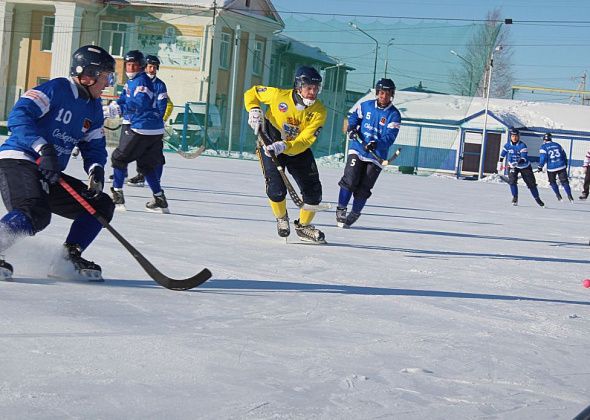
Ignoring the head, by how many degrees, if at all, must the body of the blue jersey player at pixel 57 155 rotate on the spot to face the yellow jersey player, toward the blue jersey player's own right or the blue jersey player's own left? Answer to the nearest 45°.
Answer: approximately 90° to the blue jersey player's own left

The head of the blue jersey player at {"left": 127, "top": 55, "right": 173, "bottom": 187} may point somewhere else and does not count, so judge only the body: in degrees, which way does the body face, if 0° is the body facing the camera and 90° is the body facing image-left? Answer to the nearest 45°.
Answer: approximately 45°

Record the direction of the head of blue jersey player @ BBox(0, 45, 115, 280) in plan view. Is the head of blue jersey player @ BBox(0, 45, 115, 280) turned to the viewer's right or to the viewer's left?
to the viewer's right

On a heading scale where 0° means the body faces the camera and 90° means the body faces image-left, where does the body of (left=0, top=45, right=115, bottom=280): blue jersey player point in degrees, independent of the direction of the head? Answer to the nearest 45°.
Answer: approximately 315°

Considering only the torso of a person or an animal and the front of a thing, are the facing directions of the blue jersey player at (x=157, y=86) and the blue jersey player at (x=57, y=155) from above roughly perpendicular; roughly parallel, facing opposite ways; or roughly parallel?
roughly perpendicular

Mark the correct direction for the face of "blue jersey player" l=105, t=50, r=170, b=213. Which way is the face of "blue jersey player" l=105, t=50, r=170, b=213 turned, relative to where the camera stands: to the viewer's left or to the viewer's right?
to the viewer's left

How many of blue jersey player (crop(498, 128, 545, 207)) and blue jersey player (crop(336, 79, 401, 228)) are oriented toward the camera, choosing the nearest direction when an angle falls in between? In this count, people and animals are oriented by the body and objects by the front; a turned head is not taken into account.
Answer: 2

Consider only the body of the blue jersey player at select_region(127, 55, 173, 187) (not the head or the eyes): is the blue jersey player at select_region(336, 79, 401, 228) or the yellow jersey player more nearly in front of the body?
the yellow jersey player

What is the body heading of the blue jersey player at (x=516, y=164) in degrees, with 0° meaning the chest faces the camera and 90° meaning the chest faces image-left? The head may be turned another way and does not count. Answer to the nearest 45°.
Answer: approximately 0°
